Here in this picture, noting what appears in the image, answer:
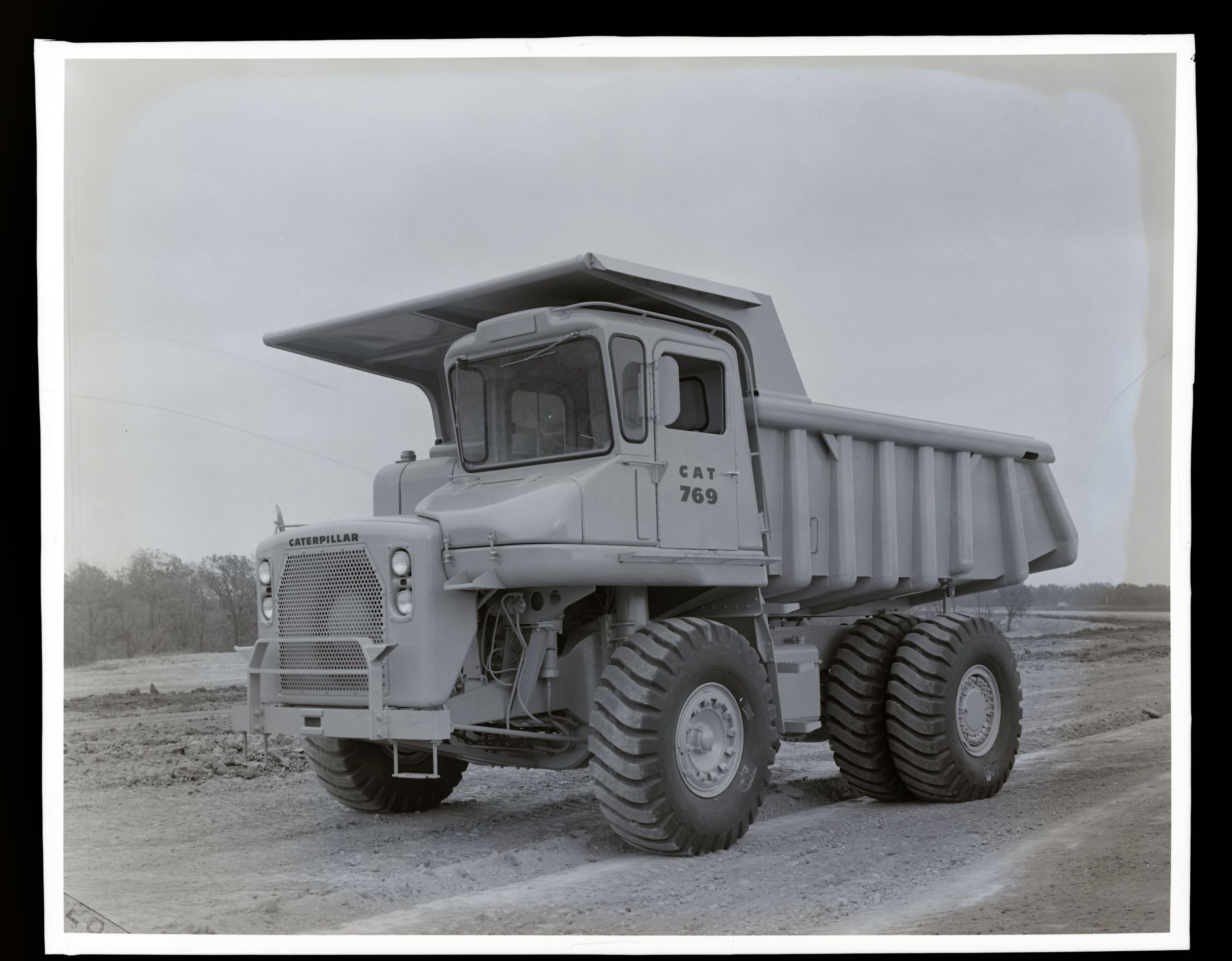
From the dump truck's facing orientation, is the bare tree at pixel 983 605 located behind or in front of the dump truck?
behind

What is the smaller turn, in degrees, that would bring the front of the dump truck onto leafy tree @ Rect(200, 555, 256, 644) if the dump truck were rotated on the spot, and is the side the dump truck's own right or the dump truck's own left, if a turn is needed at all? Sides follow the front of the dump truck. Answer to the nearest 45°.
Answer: approximately 90° to the dump truck's own right

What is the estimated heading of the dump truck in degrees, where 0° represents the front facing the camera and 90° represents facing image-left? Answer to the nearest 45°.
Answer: approximately 45°
